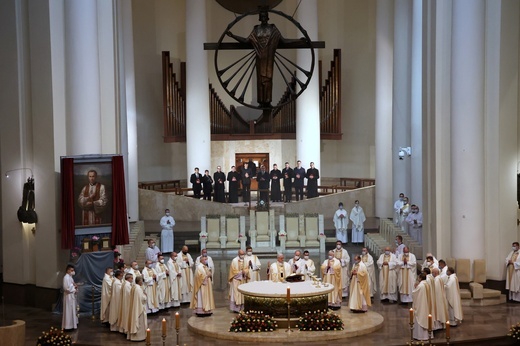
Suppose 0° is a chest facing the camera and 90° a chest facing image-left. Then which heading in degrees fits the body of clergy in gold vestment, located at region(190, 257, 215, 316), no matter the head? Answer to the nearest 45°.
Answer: approximately 315°

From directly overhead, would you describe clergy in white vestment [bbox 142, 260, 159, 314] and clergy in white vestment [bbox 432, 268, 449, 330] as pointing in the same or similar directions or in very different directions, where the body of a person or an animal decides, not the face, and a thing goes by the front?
very different directions

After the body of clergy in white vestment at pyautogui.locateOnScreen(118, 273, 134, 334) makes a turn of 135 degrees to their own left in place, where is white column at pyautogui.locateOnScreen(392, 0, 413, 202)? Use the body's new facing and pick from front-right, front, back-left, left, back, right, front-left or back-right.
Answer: right

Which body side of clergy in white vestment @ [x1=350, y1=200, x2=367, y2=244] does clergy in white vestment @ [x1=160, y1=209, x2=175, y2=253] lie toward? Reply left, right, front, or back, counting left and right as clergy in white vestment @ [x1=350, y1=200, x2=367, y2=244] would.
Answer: right

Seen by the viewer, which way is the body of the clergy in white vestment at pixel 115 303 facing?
to the viewer's right

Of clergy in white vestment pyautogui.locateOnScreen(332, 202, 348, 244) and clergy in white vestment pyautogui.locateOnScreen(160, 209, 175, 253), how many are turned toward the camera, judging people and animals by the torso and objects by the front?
2

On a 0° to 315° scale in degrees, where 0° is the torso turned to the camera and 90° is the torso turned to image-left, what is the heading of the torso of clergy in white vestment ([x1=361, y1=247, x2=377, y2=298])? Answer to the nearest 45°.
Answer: approximately 45°

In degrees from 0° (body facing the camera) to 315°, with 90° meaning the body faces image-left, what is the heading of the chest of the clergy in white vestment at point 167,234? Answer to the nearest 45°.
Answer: approximately 0°

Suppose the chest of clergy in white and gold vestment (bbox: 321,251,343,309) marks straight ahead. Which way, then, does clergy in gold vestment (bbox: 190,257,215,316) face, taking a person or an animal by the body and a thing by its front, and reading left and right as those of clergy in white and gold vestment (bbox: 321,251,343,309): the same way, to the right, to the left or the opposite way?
to the left

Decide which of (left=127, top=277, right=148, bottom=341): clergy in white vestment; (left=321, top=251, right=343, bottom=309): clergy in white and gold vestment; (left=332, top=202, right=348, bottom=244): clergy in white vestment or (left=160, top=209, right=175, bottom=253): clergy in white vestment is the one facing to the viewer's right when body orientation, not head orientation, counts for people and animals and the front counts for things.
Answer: (left=127, top=277, right=148, bottom=341): clergy in white vestment

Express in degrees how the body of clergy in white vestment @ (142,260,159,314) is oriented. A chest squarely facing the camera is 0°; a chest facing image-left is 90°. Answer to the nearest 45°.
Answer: approximately 315°

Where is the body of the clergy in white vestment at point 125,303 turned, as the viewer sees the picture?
to the viewer's right

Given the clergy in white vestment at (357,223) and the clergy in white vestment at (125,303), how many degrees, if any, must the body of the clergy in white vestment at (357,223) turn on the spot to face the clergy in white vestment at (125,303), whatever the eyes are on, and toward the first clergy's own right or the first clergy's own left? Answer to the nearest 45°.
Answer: approximately 45° to the first clergy's own right

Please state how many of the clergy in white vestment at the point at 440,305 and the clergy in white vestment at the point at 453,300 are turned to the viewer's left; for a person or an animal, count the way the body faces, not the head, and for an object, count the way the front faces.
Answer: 2

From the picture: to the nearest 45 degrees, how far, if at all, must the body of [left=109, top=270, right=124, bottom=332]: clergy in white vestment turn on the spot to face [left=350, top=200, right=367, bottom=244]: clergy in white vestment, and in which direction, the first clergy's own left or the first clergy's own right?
approximately 45° to the first clergy's own left

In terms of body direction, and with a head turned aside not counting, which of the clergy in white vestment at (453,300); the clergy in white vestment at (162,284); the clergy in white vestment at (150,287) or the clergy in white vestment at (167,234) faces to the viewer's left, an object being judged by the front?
the clergy in white vestment at (453,300)
